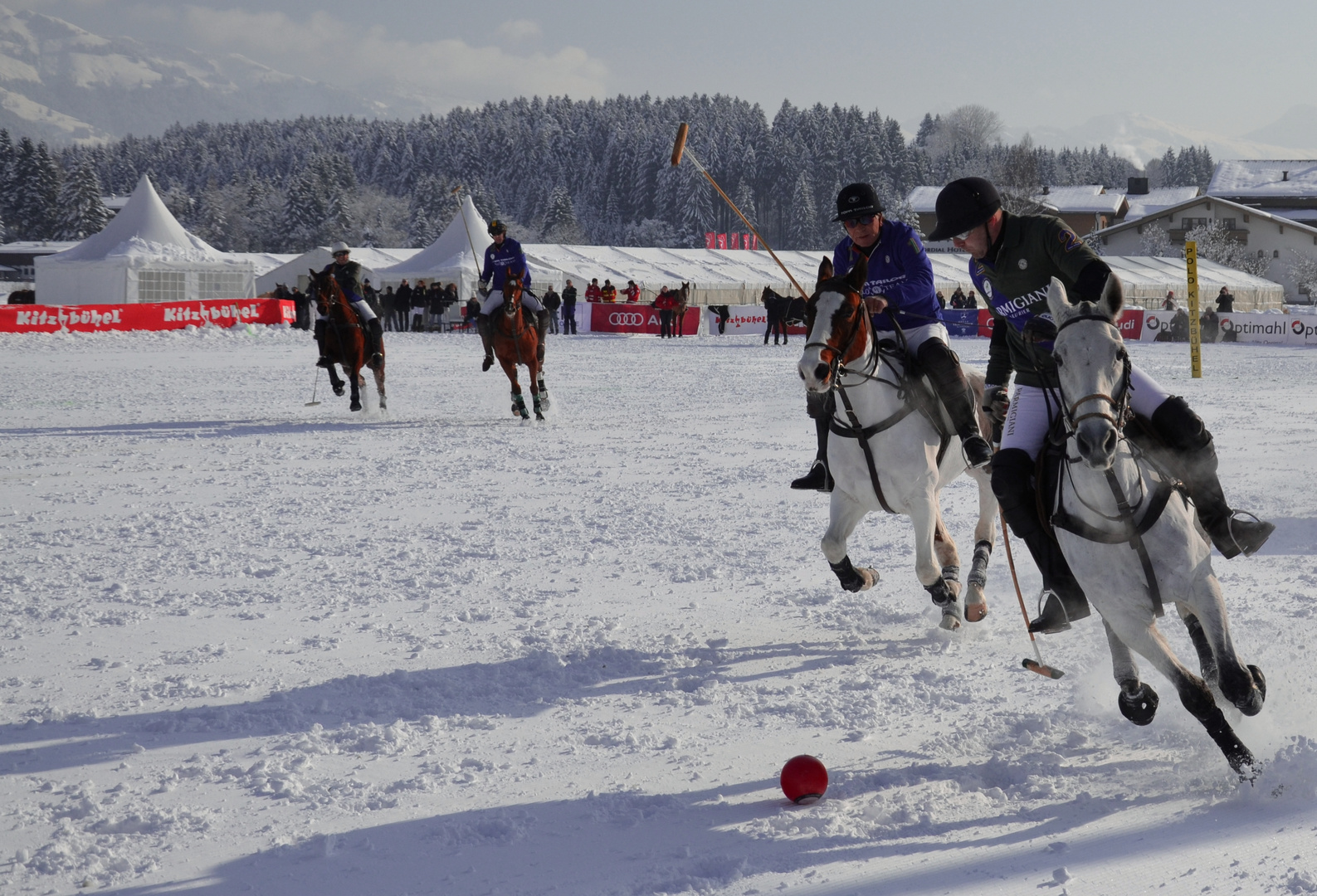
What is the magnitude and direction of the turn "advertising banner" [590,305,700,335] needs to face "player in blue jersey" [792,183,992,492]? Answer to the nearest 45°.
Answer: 0° — it already faces them

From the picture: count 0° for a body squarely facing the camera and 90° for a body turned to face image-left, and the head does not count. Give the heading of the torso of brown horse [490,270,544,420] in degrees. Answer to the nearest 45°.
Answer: approximately 0°

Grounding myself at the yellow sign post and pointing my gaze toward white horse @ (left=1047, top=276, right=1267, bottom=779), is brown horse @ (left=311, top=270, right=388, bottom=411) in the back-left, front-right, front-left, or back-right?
front-right

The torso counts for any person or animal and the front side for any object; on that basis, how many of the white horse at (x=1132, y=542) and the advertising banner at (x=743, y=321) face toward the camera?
2

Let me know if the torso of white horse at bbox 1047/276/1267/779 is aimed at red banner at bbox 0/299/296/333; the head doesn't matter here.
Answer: no

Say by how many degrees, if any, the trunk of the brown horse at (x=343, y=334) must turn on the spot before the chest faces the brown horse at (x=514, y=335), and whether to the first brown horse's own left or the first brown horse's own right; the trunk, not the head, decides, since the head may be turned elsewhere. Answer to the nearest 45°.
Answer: approximately 90° to the first brown horse's own left

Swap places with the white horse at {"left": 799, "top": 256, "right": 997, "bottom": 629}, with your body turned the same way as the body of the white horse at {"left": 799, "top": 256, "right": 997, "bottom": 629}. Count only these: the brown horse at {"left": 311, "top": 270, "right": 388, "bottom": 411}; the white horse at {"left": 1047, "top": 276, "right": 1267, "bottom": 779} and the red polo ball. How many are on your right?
1

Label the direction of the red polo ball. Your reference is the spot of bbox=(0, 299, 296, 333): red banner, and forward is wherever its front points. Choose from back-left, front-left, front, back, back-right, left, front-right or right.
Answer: front

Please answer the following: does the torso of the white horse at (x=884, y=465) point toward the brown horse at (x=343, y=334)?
no

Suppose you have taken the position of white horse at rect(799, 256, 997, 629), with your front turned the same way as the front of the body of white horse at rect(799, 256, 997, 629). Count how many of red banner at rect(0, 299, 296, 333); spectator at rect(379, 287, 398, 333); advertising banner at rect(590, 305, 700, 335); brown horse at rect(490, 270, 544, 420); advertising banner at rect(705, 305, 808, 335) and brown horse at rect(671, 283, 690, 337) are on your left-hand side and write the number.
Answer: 0

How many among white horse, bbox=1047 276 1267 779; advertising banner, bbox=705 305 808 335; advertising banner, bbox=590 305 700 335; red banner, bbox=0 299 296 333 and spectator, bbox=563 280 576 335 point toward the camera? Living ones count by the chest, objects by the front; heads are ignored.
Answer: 5

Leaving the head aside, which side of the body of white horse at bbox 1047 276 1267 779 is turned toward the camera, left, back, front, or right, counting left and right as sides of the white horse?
front

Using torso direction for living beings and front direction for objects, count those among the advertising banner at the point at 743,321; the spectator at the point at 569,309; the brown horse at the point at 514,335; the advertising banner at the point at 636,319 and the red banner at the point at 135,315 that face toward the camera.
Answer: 5

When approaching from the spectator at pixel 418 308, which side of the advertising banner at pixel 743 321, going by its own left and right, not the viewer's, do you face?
right

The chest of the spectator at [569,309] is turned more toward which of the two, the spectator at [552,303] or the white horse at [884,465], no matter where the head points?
the white horse

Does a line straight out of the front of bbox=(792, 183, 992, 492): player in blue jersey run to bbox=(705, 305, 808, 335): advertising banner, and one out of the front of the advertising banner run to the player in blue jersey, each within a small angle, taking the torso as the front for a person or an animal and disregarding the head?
no

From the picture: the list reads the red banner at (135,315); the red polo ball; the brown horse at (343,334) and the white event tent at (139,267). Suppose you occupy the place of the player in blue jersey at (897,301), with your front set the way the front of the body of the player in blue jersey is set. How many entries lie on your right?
3

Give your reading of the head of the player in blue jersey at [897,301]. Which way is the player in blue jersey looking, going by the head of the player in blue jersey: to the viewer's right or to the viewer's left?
to the viewer's left

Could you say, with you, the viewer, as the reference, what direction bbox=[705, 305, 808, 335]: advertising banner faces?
facing the viewer
